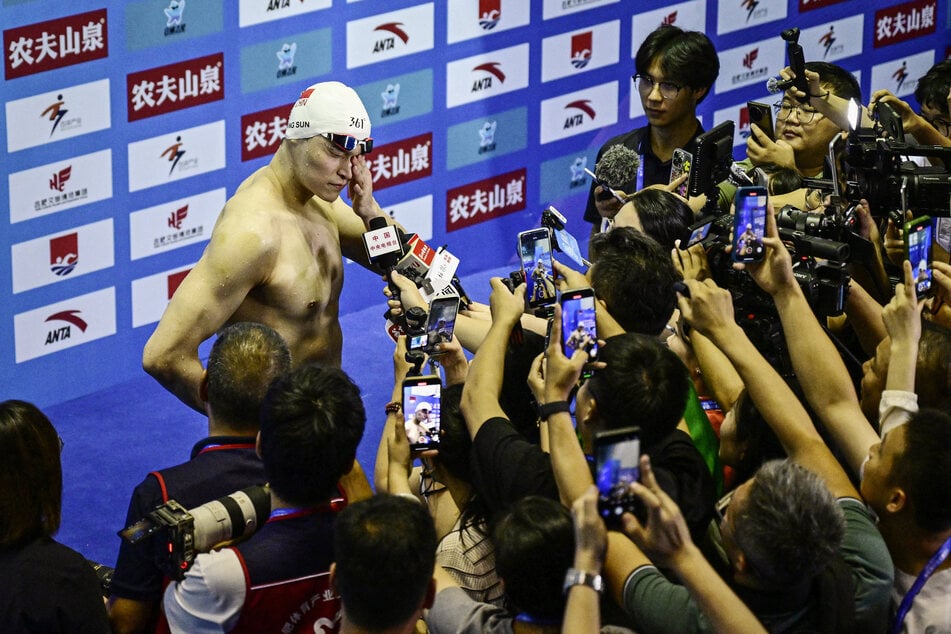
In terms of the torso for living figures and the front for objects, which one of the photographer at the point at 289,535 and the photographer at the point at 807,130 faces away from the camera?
the photographer at the point at 289,535

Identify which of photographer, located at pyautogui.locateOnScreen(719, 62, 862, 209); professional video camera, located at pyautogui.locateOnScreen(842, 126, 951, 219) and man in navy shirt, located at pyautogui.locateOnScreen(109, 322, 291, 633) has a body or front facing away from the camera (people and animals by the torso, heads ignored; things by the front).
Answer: man in navy shirt, located at pyautogui.locateOnScreen(109, 322, 291, 633)

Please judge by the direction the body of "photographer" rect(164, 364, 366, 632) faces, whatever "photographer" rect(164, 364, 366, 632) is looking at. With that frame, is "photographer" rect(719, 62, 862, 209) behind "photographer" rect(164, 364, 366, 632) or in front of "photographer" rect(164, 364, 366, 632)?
in front

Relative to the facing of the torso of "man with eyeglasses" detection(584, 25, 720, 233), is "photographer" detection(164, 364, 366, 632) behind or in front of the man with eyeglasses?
in front

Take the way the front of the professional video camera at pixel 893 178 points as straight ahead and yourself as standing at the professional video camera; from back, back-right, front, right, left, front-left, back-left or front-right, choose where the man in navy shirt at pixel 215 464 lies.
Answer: front-left

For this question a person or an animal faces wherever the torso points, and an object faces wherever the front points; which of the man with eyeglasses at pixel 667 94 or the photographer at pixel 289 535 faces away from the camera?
the photographer

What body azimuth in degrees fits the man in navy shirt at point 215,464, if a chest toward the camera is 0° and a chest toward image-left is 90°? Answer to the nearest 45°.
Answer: approximately 180°

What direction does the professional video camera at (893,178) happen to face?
to the viewer's left

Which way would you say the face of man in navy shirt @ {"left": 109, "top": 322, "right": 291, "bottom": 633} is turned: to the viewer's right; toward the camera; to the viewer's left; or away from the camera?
away from the camera

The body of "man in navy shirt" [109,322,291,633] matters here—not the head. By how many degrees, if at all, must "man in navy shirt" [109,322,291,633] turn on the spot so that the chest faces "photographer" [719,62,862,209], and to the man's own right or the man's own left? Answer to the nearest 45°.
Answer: approximately 45° to the man's own right

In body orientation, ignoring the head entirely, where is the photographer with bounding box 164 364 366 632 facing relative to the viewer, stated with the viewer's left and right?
facing away from the viewer

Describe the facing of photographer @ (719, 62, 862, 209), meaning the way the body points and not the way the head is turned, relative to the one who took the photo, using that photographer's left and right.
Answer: facing the viewer and to the left of the viewer

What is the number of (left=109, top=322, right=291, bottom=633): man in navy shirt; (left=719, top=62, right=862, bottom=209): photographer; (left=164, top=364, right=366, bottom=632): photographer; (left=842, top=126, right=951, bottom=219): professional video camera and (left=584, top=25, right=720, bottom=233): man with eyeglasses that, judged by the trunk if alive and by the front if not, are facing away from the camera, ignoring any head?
2

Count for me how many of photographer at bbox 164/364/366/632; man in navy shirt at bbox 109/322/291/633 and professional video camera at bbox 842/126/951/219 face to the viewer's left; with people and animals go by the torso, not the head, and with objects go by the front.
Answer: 1
